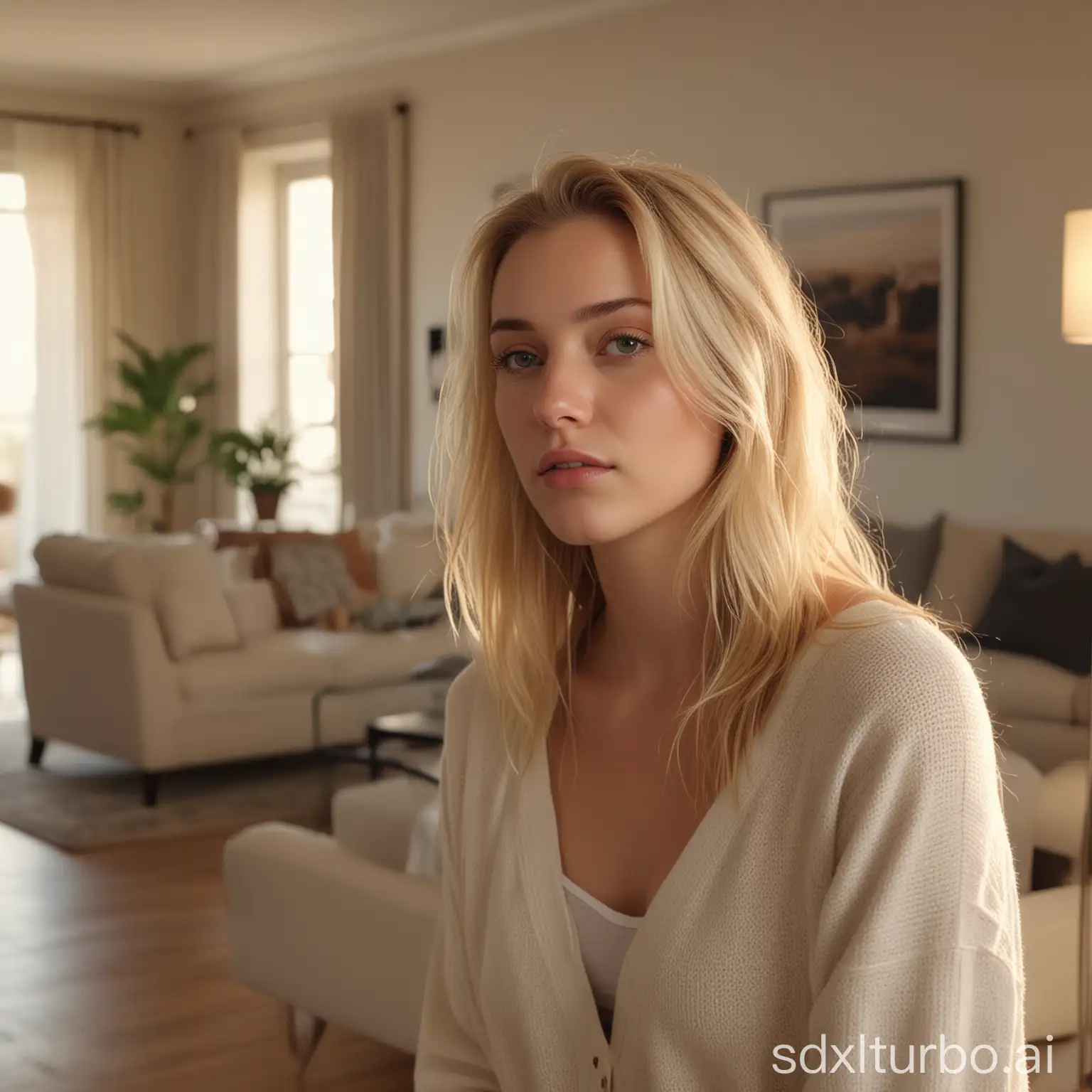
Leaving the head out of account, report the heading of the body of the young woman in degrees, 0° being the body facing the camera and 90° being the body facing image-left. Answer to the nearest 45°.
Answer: approximately 45°

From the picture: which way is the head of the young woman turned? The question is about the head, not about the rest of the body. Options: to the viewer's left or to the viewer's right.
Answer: to the viewer's left

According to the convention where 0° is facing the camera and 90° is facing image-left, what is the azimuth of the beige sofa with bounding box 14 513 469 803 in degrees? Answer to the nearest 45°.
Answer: approximately 315°

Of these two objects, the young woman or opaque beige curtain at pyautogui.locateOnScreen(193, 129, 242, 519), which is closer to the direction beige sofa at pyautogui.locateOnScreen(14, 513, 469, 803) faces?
the young woman

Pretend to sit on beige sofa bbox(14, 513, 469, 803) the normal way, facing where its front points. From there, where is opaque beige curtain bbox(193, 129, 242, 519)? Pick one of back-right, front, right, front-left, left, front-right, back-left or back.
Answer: back-left

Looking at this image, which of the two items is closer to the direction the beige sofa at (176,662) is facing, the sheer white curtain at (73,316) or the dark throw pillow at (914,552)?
the dark throw pillow

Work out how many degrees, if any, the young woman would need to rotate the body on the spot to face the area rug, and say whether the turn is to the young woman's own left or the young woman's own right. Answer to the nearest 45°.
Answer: approximately 90° to the young woman's own right

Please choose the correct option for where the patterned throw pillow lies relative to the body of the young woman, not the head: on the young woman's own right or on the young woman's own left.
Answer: on the young woman's own right

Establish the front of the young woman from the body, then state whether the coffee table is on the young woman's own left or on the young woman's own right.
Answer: on the young woman's own right
